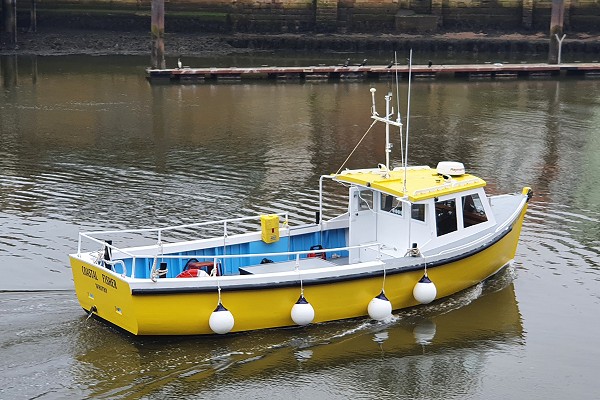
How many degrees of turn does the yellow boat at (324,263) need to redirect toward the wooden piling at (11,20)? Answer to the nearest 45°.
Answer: approximately 45° to its left

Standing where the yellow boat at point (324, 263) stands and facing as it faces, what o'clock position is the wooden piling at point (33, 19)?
The wooden piling is roughly at 10 o'clock from the yellow boat.

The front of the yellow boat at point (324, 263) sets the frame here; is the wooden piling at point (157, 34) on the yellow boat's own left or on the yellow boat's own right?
on the yellow boat's own left

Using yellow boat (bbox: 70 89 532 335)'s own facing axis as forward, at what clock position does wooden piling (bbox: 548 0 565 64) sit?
The wooden piling is roughly at 11 o'clock from the yellow boat.

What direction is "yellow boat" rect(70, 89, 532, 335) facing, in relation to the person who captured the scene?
facing away from the viewer and to the right of the viewer
